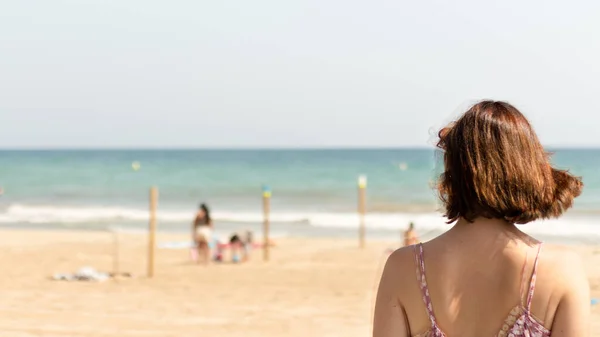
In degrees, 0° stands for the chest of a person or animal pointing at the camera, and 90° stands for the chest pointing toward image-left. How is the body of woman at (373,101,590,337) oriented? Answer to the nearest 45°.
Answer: approximately 180°

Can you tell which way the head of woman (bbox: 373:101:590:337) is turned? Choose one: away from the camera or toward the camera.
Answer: away from the camera
